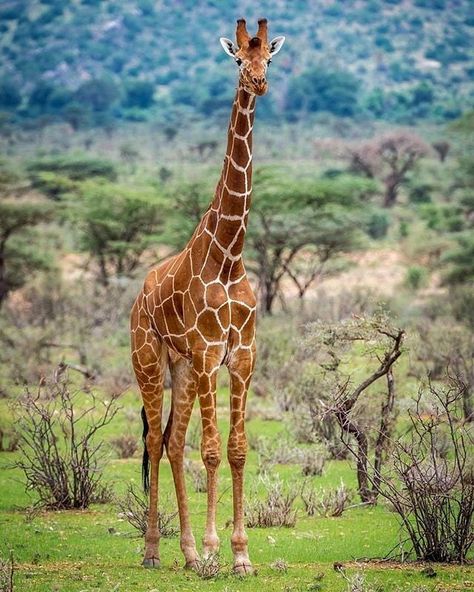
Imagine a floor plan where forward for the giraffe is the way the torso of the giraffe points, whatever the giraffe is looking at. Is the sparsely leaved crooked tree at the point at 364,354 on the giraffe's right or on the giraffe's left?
on the giraffe's left

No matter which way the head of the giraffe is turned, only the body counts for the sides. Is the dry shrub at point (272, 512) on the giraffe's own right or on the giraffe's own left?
on the giraffe's own left

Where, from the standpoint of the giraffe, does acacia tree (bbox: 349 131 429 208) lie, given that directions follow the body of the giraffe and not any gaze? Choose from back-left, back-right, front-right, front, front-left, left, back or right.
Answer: back-left

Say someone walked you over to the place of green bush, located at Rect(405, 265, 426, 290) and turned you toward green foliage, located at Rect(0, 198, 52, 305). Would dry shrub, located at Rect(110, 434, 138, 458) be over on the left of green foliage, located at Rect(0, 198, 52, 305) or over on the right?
left

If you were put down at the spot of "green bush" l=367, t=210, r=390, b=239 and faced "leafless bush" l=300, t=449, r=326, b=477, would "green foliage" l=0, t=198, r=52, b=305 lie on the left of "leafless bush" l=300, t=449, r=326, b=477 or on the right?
right

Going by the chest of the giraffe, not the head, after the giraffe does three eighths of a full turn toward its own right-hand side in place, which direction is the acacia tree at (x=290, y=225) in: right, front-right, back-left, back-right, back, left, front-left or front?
right

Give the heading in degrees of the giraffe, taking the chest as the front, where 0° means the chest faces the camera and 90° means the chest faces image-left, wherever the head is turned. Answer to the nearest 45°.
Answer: approximately 315°

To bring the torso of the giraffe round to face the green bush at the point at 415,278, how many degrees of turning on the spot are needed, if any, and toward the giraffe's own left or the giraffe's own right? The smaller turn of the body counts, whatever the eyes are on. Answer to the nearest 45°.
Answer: approximately 135° to the giraffe's own left

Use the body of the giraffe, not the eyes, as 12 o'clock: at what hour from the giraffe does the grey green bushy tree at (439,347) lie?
The grey green bushy tree is roughly at 8 o'clock from the giraffe.

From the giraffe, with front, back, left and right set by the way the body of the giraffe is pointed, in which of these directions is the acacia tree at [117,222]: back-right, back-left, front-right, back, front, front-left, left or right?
back-left

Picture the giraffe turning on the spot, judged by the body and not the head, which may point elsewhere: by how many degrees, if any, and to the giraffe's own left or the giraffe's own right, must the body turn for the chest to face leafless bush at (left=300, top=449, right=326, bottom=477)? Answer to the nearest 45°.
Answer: approximately 135° to the giraffe's own left
